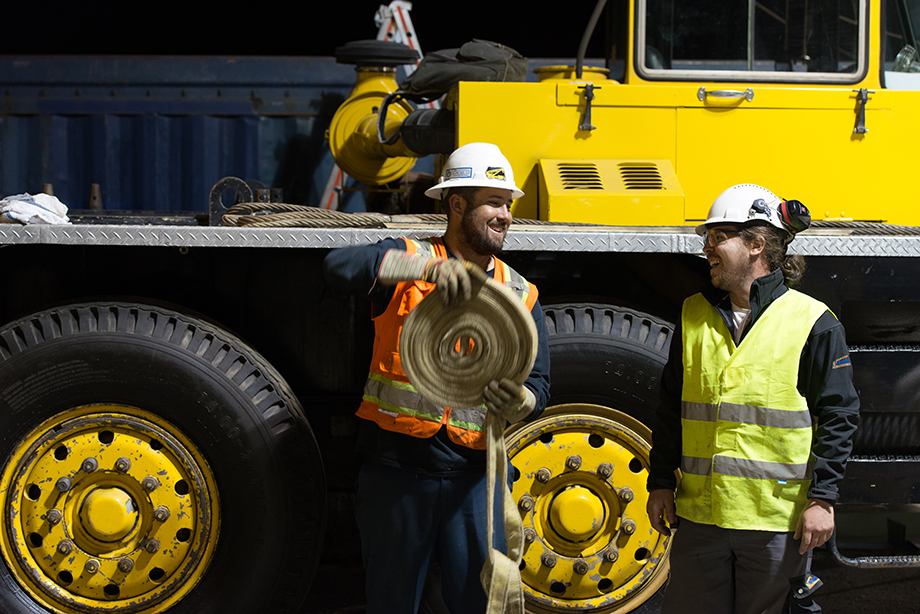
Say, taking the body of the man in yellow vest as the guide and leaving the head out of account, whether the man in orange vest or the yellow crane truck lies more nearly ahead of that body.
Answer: the man in orange vest

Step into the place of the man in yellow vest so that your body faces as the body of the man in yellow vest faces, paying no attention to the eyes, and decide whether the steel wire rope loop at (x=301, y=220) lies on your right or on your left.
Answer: on your right

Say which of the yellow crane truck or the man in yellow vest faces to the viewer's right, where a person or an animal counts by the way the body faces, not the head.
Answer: the yellow crane truck

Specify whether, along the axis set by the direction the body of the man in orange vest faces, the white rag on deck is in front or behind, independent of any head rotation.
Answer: behind

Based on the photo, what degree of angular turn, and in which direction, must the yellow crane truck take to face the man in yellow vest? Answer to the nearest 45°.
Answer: approximately 45° to its right

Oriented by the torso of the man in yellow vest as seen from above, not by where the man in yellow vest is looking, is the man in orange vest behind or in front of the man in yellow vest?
in front

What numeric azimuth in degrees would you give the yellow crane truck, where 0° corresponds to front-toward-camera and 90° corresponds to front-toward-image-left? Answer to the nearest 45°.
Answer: approximately 270°

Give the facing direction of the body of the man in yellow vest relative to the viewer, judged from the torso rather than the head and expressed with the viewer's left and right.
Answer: facing the viewer and to the left of the viewer

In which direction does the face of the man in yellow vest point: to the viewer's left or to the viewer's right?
to the viewer's left

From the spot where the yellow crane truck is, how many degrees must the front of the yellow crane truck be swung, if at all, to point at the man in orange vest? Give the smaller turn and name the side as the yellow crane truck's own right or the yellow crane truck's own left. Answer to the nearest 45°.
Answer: approximately 135° to the yellow crane truck's own right

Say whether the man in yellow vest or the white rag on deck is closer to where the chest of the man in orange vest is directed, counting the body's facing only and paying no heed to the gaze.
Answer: the man in yellow vest

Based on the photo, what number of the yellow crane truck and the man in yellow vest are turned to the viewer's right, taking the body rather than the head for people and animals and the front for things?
1

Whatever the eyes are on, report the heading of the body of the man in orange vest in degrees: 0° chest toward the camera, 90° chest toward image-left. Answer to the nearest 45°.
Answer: approximately 315°
